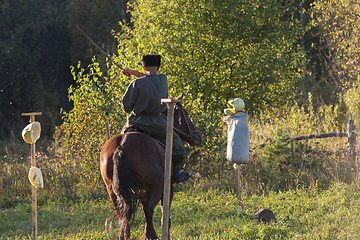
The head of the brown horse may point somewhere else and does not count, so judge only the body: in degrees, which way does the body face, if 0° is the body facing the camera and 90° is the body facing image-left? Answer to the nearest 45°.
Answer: approximately 225°

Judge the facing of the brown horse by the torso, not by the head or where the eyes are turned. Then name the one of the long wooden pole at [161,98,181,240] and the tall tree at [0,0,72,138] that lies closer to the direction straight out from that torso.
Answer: the tall tree

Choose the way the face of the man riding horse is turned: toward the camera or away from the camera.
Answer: away from the camera

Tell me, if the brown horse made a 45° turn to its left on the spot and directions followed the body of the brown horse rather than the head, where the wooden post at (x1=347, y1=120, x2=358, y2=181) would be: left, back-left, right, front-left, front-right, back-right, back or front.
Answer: front-right

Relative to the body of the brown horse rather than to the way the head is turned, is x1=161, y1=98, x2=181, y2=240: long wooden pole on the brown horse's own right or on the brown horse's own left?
on the brown horse's own right

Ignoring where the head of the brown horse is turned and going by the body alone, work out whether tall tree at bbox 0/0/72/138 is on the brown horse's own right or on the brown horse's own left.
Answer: on the brown horse's own left
